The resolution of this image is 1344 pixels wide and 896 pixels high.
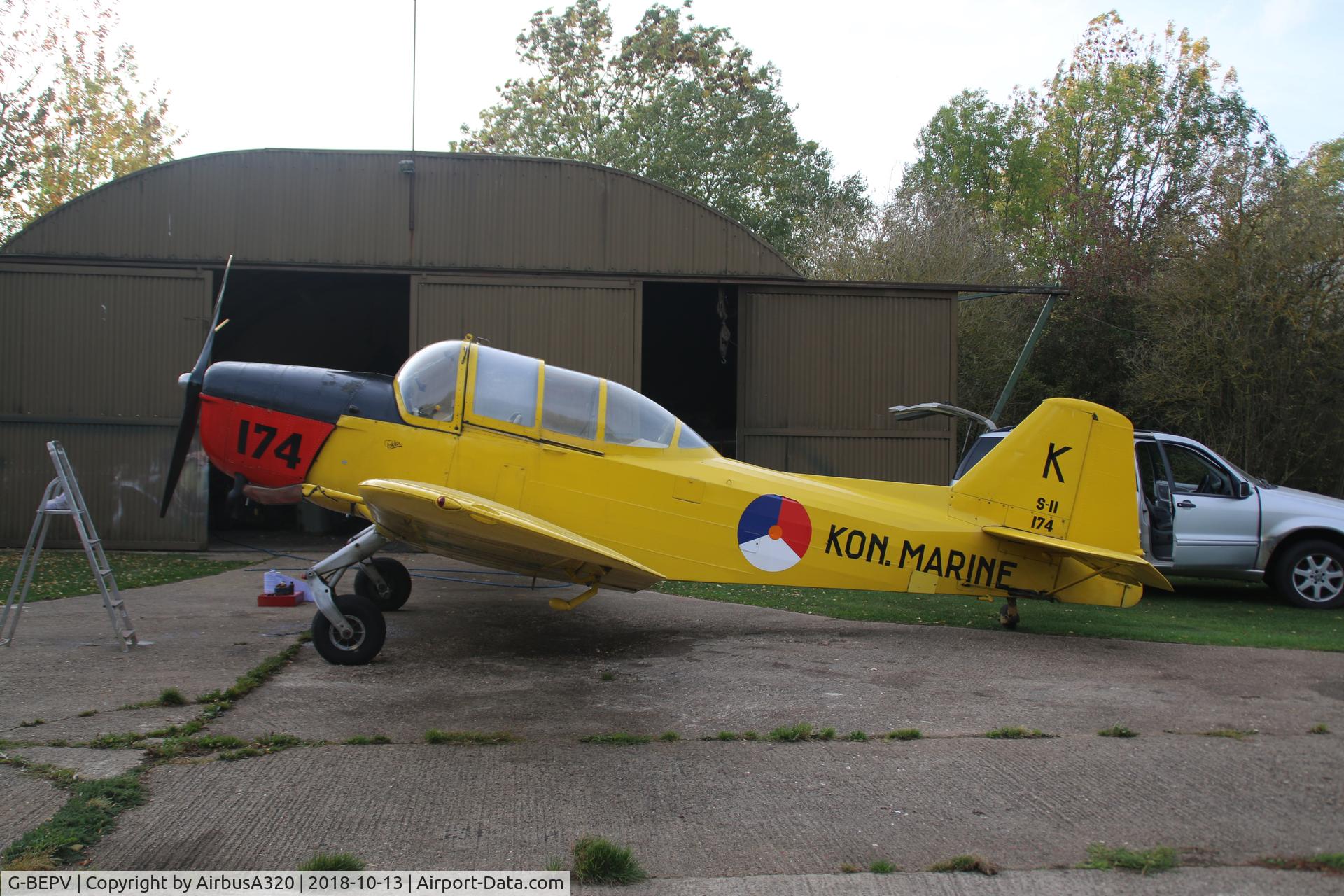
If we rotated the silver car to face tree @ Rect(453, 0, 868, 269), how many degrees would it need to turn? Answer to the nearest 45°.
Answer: approximately 135° to its left

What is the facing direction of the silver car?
to the viewer's right

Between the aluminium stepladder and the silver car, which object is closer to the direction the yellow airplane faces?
the aluminium stepladder

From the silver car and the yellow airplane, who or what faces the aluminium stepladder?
the yellow airplane

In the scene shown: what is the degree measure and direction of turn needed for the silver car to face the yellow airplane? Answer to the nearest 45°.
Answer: approximately 135° to its right

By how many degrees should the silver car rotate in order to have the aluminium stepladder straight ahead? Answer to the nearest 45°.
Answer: approximately 135° to its right

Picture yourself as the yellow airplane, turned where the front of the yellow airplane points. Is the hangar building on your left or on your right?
on your right

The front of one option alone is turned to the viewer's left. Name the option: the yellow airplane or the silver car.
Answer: the yellow airplane

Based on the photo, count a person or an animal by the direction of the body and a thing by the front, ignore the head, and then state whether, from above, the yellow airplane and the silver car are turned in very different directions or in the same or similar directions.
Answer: very different directions

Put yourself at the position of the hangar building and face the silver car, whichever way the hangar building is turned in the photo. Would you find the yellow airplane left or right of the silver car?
right

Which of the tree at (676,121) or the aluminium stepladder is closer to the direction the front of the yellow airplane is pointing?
the aluminium stepladder

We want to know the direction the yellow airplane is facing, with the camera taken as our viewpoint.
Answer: facing to the left of the viewer

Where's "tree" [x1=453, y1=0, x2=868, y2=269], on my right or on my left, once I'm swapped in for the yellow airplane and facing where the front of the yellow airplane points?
on my right

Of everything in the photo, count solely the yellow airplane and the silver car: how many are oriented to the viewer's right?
1
